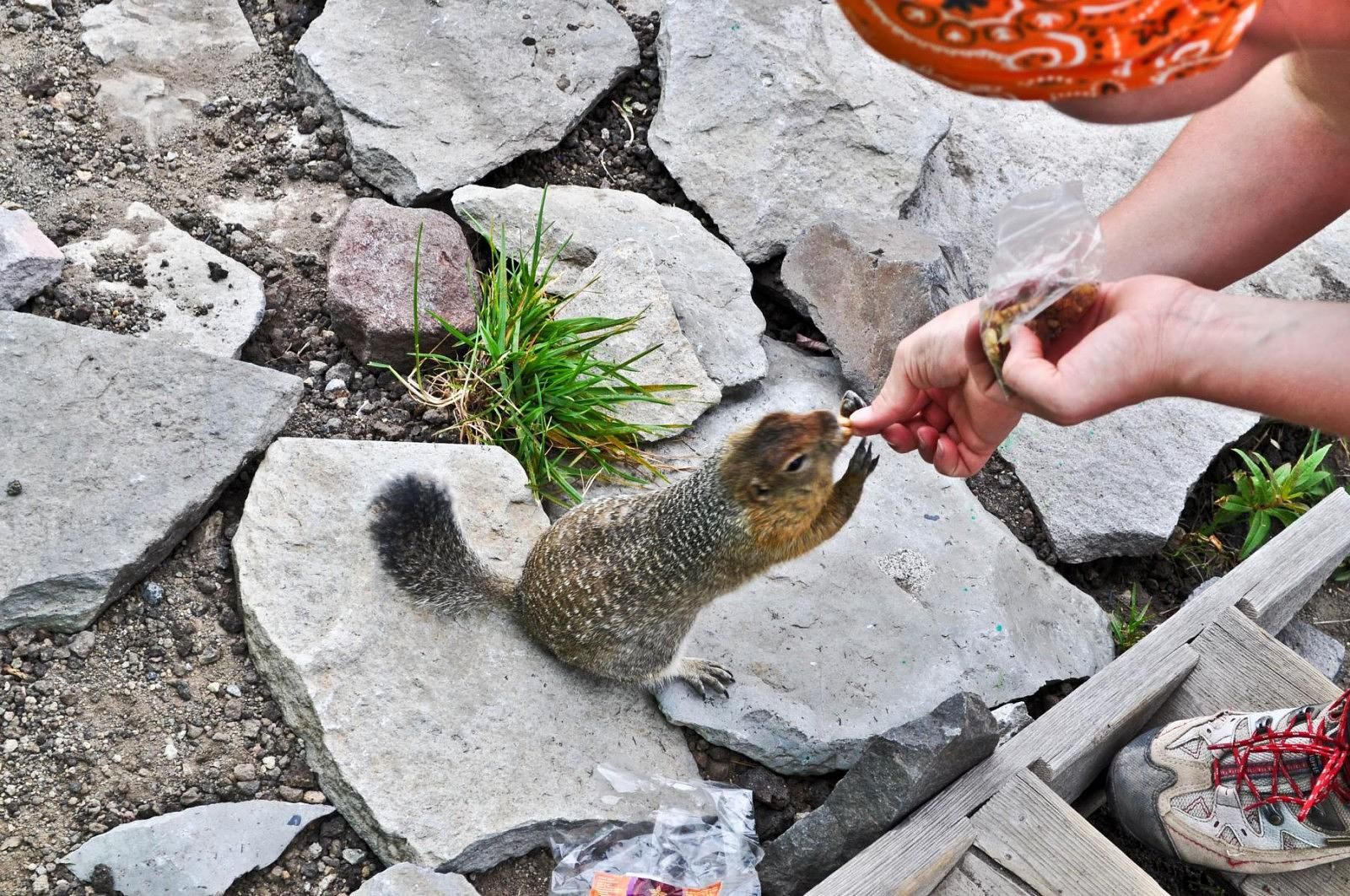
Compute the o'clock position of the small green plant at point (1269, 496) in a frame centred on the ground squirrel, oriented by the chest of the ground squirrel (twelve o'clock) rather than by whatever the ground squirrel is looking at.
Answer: The small green plant is roughly at 11 o'clock from the ground squirrel.

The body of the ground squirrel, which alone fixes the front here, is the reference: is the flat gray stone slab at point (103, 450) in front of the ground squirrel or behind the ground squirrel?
behind

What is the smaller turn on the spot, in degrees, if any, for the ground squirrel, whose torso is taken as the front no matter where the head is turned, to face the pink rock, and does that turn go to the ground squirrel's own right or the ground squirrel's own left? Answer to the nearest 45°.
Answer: approximately 135° to the ground squirrel's own left

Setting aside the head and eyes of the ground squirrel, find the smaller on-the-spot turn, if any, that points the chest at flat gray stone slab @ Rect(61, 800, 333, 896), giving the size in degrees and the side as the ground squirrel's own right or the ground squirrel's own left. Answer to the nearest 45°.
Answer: approximately 135° to the ground squirrel's own right

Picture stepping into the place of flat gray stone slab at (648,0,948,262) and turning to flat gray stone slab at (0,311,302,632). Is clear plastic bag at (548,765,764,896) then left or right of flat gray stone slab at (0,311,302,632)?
left

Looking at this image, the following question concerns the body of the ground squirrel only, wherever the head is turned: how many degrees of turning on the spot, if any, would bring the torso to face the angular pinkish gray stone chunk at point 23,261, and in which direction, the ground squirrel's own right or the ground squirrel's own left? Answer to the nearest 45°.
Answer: approximately 180°

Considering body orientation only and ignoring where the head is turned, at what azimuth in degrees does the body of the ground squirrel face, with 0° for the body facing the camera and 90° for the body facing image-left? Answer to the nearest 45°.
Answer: approximately 270°

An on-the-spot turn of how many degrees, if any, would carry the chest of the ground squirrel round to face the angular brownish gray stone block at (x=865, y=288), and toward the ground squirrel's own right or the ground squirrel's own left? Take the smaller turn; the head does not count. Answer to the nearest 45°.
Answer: approximately 90° to the ground squirrel's own left

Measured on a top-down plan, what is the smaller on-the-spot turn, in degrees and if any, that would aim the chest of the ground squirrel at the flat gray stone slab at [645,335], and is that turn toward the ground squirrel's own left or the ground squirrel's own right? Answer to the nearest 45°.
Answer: approximately 90° to the ground squirrel's own left

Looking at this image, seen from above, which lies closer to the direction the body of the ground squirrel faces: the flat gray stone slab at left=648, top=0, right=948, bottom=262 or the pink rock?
the flat gray stone slab
